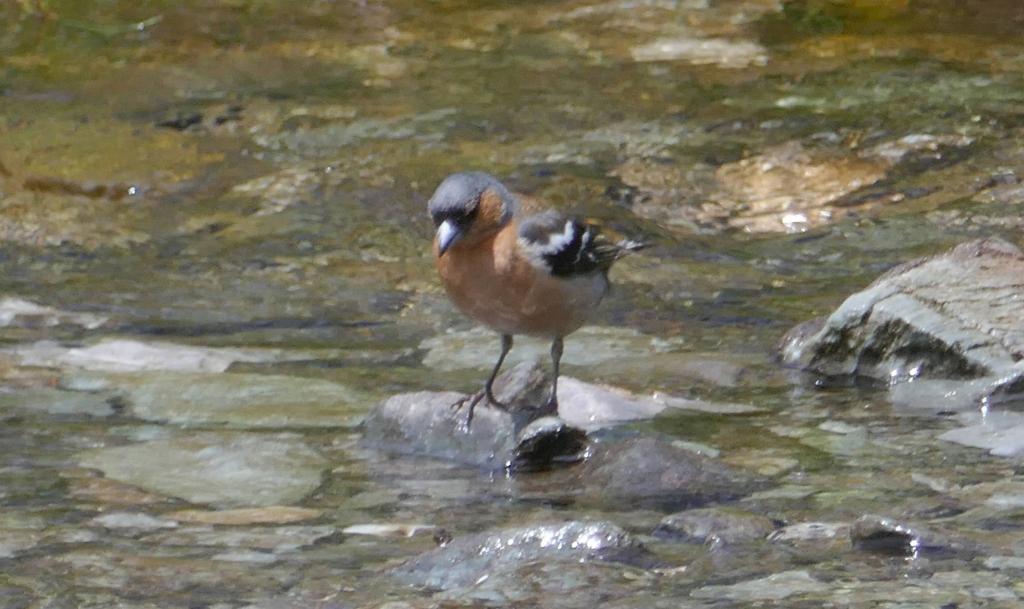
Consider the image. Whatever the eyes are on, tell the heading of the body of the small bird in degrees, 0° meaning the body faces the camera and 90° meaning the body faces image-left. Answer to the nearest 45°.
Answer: approximately 45°

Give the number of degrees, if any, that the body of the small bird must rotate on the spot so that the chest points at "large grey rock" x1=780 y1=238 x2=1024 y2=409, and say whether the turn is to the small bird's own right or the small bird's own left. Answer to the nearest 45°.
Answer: approximately 135° to the small bird's own left

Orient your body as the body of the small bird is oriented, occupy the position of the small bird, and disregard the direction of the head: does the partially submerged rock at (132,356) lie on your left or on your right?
on your right

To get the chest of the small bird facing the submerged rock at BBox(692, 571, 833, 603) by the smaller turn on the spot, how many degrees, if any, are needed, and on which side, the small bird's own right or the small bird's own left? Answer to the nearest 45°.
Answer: approximately 45° to the small bird's own left

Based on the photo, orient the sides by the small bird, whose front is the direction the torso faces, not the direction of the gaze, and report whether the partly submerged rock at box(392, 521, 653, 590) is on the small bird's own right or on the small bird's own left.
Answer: on the small bird's own left

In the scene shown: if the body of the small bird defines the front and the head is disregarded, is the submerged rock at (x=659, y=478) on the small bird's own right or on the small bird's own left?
on the small bird's own left

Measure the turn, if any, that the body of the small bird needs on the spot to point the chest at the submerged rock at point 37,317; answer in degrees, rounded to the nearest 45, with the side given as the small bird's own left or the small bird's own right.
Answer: approximately 90° to the small bird's own right

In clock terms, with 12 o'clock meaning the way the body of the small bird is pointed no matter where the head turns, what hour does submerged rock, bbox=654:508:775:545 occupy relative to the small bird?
The submerged rock is roughly at 10 o'clock from the small bird.
